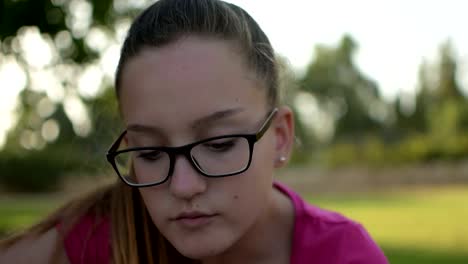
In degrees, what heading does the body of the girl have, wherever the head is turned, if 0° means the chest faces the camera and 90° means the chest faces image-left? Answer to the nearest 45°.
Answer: approximately 0°

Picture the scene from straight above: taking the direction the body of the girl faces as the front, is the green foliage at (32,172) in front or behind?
behind
